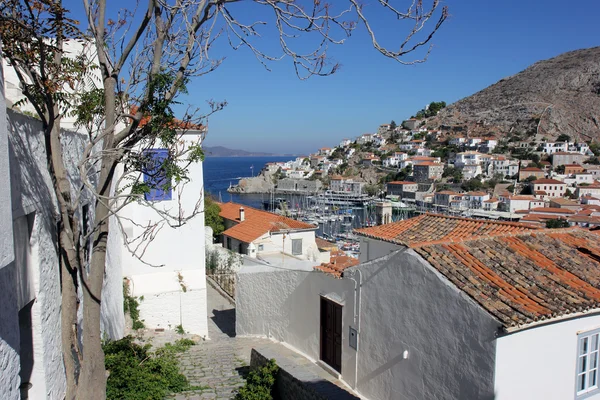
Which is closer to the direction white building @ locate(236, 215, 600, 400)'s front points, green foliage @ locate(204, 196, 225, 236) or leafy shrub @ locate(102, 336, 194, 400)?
the leafy shrub

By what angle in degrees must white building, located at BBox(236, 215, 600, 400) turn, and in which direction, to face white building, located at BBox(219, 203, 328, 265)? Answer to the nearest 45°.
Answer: approximately 90° to its right

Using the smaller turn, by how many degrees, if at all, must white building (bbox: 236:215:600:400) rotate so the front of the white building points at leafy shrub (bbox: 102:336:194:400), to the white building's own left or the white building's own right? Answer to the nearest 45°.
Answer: approximately 45° to the white building's own right

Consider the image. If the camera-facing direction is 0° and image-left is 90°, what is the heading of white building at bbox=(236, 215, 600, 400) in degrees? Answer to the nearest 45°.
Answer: approximately 45°

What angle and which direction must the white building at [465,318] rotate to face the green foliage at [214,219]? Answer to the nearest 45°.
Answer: approximately 90° to its right

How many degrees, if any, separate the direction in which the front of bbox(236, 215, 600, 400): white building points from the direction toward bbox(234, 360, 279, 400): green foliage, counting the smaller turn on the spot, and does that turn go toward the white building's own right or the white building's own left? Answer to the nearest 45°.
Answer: approximately 45° to the white building's own right
